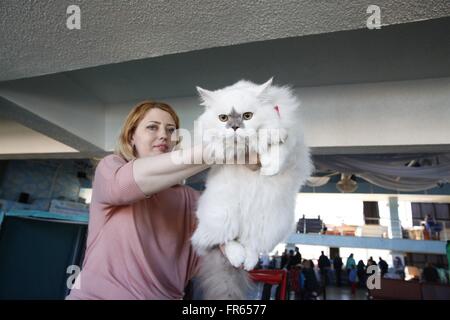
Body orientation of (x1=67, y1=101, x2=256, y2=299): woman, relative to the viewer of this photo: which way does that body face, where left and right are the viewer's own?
facing the viewer and to the right of the viewer

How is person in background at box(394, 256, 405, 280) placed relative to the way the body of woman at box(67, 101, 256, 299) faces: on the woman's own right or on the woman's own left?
on the woman's own left

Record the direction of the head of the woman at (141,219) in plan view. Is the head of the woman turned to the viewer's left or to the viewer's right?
to the viewer's right

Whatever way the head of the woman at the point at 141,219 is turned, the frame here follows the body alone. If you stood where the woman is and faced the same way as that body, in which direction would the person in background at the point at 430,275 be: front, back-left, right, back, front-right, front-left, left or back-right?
left

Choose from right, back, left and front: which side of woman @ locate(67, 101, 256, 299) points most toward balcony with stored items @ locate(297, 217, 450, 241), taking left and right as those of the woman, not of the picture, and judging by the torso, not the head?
left

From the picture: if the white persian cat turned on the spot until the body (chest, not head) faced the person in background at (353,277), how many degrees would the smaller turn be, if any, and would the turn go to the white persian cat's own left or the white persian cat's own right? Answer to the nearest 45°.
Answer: approximately 180°

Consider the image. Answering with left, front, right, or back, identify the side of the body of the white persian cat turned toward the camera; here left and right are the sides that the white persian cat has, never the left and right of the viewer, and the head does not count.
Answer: front
